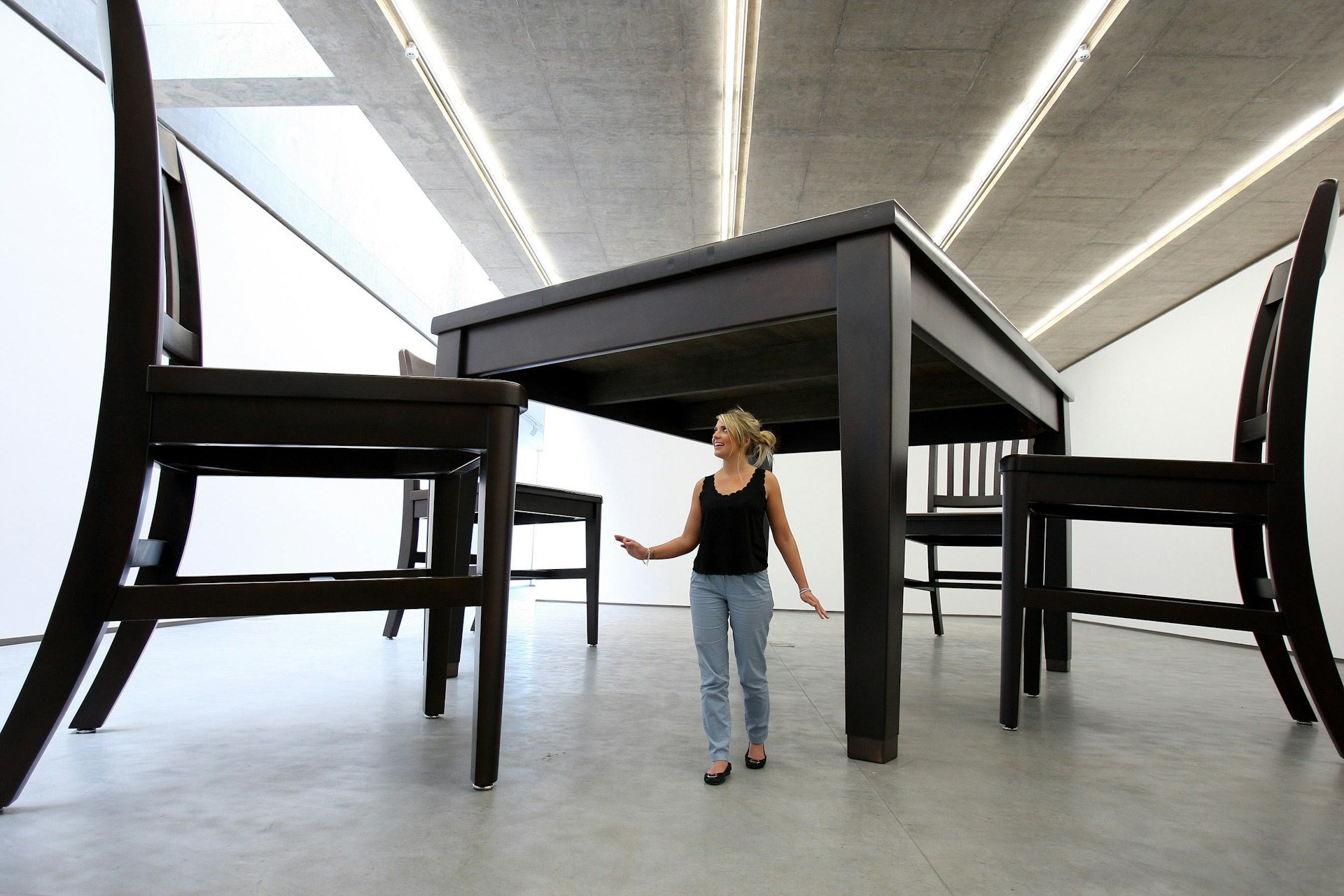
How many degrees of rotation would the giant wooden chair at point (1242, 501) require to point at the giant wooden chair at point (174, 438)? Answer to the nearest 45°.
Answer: approximately 45° to its left

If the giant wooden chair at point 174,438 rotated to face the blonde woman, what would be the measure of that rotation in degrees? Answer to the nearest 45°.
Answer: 0° — it already faces them

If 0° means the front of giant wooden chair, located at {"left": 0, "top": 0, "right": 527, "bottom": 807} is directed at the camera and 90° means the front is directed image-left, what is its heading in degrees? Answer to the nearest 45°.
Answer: approximately 270°

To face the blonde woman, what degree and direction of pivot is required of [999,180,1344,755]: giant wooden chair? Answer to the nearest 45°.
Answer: approximately 45° to its left

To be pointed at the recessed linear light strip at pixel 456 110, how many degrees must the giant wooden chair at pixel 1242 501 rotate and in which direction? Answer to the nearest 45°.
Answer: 0° — it already faces it

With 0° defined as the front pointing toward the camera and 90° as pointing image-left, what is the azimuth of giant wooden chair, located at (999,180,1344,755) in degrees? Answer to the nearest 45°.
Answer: approximately 90°

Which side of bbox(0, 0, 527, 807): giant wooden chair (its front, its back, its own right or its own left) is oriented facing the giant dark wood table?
front

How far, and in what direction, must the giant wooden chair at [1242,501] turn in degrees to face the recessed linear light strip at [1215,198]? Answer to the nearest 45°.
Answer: approximately 90° to its right

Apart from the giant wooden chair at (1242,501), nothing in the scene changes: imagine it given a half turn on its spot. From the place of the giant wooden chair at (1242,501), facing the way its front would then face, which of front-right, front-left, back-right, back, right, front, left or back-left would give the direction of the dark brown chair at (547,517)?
back

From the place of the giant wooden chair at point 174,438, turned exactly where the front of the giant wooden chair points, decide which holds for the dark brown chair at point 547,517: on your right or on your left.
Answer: on your left

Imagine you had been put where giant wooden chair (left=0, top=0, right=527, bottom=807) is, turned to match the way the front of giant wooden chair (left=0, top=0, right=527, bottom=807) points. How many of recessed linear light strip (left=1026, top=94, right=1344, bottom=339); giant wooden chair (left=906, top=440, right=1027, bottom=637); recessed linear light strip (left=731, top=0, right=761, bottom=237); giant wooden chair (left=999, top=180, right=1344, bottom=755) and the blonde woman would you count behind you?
0

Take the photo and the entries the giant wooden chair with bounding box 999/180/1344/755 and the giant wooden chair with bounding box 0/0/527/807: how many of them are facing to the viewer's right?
1

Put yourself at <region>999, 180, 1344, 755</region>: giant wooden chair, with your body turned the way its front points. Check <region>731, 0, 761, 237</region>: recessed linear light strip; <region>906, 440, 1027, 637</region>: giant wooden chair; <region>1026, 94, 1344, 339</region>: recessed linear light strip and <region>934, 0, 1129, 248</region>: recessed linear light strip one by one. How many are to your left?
0

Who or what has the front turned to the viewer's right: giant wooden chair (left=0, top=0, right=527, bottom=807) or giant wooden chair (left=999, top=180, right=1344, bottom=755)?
giant wooden chair (left=0, top=0, right=527, bottom=807)

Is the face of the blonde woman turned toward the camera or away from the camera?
toward the camera

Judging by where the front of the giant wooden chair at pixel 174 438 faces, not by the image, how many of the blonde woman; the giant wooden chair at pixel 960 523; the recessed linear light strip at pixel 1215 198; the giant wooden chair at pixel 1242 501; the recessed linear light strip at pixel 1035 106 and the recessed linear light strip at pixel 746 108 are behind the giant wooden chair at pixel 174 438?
0

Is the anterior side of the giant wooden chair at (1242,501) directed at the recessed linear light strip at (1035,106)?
no

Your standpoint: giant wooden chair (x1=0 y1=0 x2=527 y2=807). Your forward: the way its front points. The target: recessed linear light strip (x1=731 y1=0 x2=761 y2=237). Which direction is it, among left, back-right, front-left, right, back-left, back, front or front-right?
front-left
